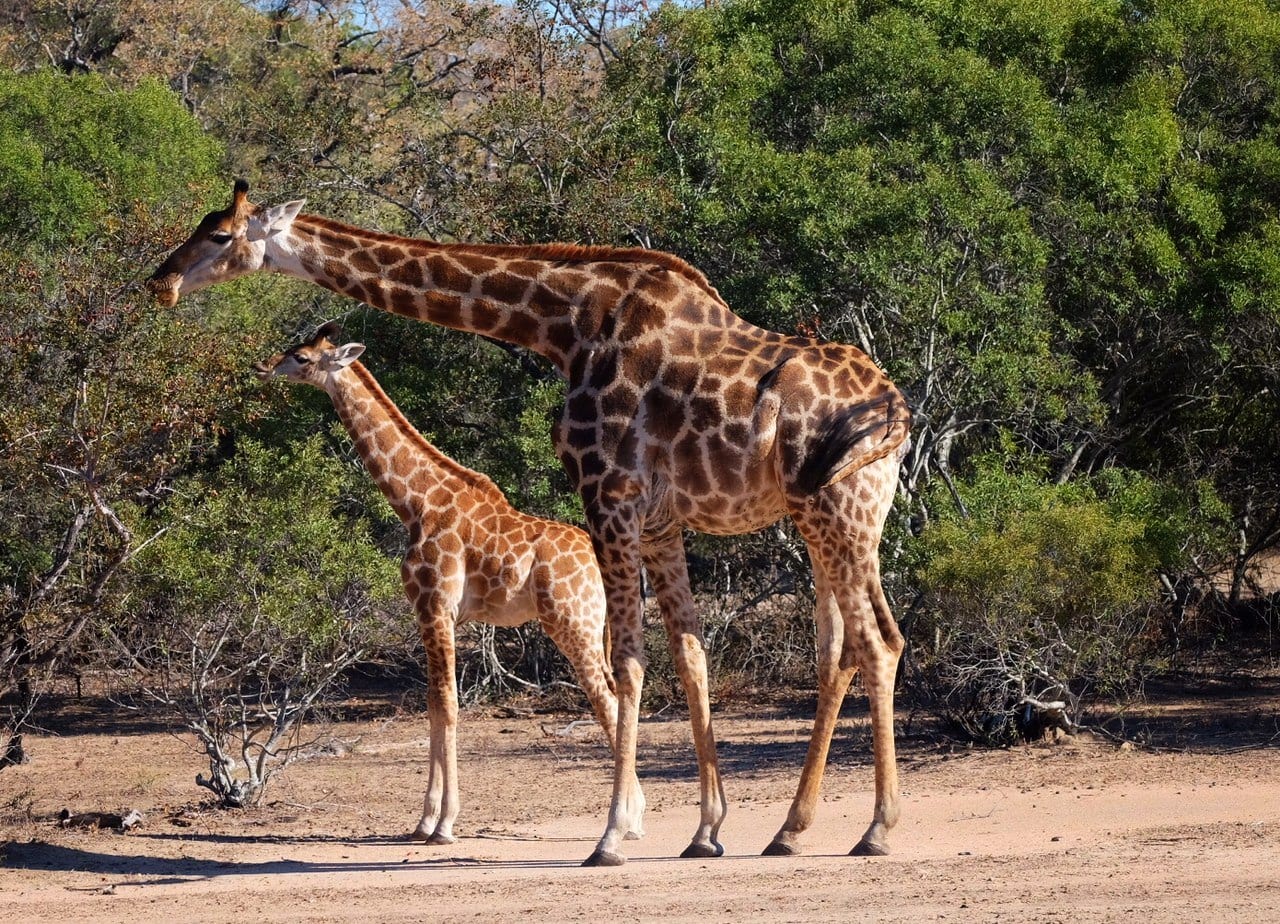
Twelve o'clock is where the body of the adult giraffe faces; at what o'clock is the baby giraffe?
The baby giraffe is roughly at 2 o'clock from the adult giraffe.

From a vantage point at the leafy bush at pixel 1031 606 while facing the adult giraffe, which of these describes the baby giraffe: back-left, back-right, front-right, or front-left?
front-right

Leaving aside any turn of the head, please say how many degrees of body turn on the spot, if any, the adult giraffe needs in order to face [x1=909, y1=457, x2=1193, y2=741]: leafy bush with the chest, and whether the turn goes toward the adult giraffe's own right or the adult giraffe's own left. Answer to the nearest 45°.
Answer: approximately 135° to the adult giraffe's own right

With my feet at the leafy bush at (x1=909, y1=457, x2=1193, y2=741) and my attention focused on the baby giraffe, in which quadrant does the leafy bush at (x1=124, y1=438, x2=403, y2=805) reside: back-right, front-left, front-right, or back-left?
front-right

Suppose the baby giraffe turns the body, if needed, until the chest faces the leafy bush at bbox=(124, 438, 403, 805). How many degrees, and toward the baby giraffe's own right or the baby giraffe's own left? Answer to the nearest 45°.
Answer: approximately 45° to the baby giraffe's own right

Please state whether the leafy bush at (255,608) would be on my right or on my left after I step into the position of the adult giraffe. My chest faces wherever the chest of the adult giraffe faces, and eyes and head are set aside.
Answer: on my right

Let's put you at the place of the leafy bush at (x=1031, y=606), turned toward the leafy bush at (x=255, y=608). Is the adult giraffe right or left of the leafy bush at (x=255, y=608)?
left

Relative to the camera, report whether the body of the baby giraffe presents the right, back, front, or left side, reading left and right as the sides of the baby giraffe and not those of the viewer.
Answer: left

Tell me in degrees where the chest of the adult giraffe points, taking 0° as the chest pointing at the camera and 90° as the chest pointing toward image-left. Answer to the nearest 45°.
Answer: approximately 90°

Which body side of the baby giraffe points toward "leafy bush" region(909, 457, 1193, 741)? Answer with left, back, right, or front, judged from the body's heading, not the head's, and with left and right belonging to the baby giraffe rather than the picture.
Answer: back

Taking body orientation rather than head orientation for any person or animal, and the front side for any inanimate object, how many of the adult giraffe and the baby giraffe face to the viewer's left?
2

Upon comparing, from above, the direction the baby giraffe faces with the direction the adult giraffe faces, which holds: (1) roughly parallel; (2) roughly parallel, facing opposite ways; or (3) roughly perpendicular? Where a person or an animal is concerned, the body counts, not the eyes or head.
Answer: roughly parallel
